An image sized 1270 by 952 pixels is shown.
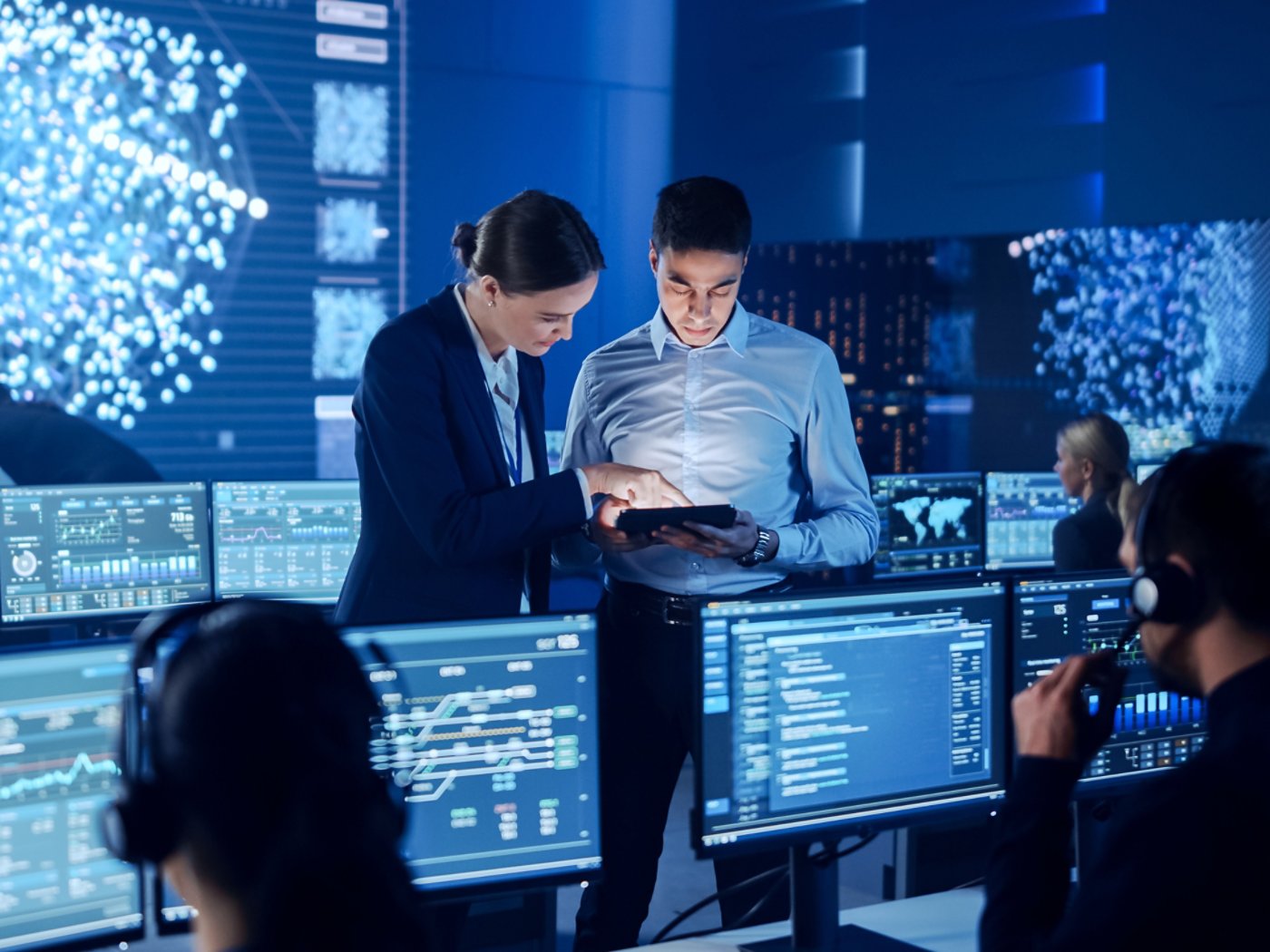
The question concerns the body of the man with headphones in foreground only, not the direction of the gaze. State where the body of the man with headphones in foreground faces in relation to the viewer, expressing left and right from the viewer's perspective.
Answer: facing away from the viewer and to the left of the viewer

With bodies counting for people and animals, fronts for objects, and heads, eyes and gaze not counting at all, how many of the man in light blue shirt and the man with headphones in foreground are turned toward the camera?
1

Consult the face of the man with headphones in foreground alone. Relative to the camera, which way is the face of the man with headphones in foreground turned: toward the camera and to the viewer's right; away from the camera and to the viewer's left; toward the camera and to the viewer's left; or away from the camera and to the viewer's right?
away from the camera and to the viewer's left

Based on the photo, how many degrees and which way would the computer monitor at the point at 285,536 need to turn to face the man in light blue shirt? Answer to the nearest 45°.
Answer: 0° — it already faces them

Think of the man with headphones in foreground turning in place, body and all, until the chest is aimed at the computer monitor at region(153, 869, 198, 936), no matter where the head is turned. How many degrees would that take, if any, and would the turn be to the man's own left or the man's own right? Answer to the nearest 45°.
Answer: approximately 45° to the man's own left

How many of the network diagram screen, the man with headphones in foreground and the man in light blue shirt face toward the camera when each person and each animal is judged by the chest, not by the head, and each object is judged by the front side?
2

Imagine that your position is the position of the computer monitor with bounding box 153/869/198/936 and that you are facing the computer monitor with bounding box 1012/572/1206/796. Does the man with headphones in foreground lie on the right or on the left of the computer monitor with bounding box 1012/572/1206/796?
right

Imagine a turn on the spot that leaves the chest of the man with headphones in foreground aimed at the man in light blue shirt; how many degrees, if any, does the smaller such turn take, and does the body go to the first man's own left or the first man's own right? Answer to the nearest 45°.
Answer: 0° — they already face them

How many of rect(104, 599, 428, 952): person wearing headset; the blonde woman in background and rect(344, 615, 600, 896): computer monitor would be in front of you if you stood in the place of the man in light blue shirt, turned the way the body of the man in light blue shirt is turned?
2

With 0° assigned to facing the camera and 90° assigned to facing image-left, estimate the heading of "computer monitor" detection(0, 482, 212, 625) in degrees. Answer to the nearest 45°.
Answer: approximately 315°
